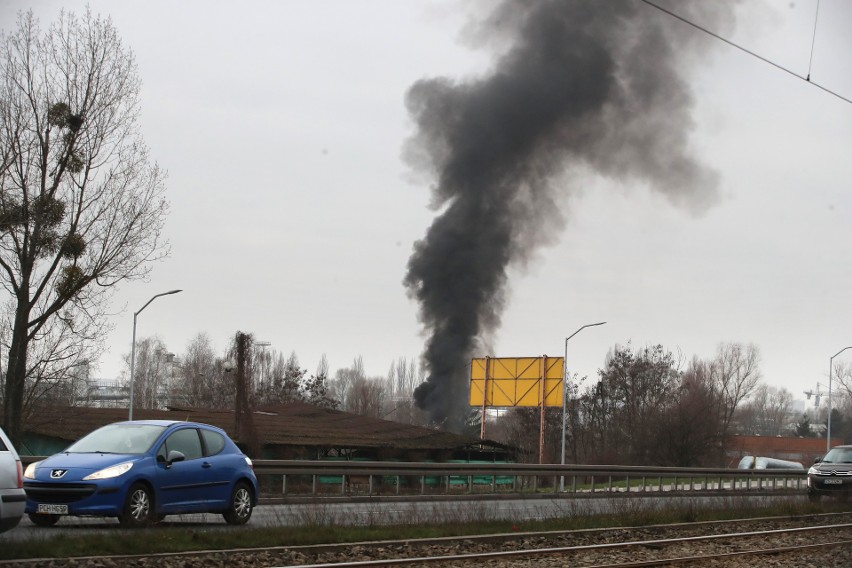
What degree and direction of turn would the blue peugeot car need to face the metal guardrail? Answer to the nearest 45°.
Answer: approximately 180°

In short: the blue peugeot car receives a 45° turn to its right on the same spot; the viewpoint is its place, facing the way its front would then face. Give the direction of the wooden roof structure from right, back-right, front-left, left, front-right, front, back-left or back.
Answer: right

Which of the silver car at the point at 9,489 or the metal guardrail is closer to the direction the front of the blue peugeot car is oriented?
the silver car

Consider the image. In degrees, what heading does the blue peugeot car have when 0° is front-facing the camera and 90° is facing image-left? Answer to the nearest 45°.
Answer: approximately 45°
